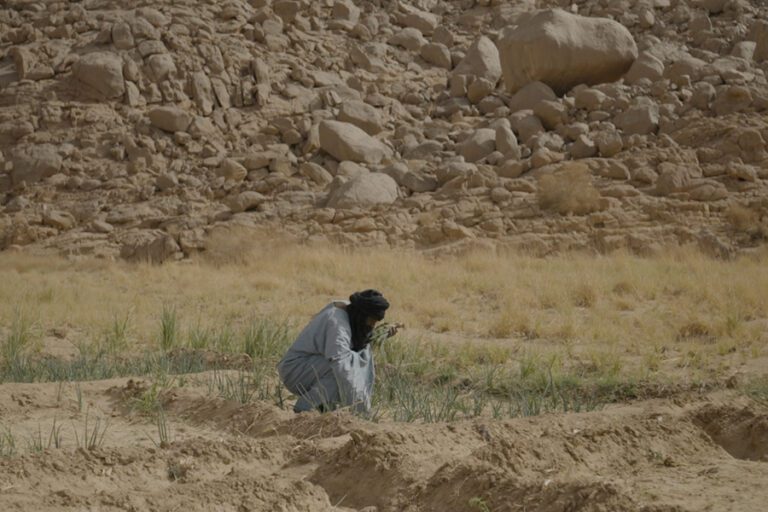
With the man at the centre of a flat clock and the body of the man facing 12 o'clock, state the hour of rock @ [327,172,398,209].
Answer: The rock is roughly at 9 o'clock from the man.

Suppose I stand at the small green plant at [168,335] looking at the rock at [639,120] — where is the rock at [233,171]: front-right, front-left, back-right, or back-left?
front-left

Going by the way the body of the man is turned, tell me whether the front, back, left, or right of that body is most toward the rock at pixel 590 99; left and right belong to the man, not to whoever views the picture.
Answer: left

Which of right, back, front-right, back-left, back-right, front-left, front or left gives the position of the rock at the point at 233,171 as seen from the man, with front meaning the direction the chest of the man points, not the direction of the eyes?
left

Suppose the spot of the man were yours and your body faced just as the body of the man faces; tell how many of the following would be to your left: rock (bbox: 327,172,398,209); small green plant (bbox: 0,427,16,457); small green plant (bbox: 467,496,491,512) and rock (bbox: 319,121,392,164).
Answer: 2

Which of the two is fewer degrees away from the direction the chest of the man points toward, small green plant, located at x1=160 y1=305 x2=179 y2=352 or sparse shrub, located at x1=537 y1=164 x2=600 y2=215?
the sparse shrub

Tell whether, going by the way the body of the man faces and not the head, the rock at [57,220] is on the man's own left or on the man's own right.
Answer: on the man's own left

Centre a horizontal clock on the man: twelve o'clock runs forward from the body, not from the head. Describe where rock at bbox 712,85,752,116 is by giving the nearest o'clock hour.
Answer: The rock is roughly at 10 o'clock from the man.

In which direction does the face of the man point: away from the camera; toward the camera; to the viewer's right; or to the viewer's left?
to the viewer's right

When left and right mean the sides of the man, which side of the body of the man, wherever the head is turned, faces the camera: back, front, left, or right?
right

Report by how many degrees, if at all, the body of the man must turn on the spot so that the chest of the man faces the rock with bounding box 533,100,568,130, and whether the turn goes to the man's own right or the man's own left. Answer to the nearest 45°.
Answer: approximately 90° to the man's own left

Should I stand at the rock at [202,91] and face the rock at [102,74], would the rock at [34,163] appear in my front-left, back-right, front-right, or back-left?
front-left

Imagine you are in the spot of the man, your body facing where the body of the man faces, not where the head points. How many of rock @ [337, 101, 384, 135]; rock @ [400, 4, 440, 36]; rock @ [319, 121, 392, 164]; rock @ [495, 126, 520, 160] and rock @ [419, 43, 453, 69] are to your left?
5

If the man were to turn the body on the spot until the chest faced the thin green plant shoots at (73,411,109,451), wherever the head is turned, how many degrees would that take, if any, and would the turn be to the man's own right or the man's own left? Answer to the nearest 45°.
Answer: approximately 135° to the man's own right

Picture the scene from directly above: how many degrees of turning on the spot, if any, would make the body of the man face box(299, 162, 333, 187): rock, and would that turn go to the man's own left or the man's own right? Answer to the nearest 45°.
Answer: approximately 90° to the man's own left

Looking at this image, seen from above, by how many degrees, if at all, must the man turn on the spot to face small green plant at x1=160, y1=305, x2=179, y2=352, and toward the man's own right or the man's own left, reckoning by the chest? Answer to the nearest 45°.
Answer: approximately 135° to the man's own left

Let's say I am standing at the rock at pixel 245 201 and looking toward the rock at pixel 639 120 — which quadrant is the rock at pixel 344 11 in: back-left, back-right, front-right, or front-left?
front-left
